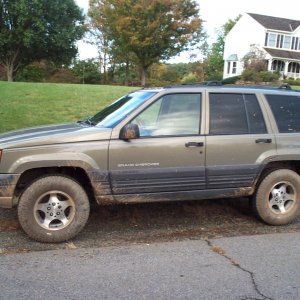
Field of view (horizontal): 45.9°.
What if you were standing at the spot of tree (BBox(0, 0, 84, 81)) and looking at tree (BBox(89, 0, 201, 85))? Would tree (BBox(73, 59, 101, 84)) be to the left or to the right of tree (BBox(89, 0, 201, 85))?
left

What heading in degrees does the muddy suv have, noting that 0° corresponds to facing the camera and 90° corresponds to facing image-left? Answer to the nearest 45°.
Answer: approximately 90°

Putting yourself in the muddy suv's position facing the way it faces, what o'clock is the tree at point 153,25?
The tree is roughly at 3 o'clock from the muddy suv.

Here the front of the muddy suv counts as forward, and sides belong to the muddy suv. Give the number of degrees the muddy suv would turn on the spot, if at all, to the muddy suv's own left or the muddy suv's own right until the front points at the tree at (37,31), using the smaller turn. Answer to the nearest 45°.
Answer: approximately 90° to the muddy suv's own right

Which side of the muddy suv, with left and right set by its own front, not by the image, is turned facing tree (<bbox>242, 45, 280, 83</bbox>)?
right

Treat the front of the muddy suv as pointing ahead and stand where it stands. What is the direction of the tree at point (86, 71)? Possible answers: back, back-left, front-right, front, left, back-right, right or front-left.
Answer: right
